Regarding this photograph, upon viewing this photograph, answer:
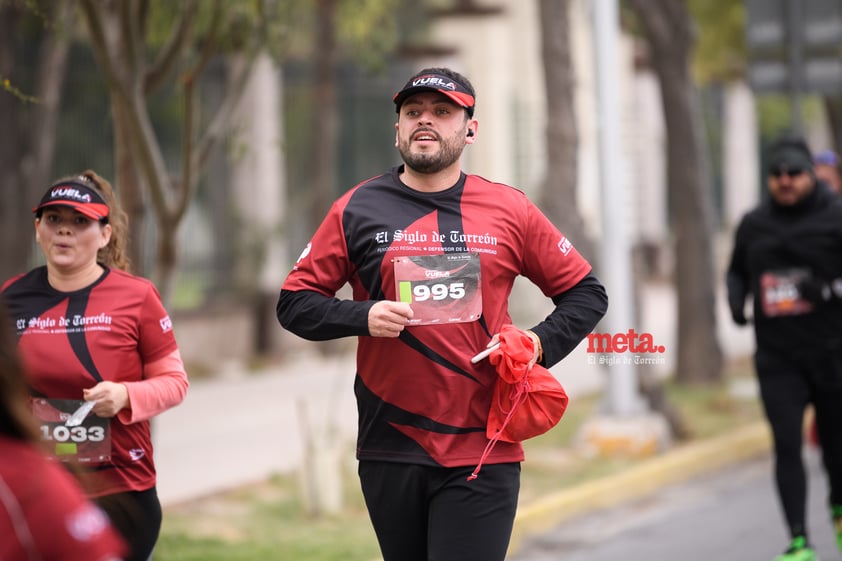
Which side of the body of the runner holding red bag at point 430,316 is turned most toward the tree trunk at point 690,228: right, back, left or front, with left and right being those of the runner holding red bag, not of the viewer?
back

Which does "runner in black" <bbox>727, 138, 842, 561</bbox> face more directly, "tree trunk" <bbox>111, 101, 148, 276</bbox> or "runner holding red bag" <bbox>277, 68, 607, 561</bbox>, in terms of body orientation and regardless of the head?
the runner holding red bag

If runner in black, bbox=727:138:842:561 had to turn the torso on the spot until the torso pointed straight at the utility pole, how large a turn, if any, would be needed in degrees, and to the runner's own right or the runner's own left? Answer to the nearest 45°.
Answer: approximately 135° to the runner's own right

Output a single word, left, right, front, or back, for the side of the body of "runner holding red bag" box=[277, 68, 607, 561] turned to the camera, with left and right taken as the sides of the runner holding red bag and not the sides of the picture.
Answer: front

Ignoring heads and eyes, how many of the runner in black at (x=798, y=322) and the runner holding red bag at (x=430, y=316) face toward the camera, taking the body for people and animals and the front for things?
2

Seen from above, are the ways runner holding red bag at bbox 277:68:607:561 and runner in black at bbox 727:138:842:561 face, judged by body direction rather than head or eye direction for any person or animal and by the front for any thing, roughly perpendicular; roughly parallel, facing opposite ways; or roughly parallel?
roughly parallel

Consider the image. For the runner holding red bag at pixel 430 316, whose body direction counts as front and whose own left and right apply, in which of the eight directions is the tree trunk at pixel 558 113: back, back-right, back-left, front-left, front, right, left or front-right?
back

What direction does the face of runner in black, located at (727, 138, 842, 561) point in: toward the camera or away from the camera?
toward the camera

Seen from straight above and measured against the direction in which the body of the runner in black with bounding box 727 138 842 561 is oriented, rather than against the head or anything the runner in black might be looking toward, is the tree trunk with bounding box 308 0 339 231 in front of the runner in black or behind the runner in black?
behind

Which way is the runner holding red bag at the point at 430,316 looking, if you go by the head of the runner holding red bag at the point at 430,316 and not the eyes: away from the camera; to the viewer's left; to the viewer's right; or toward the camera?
toward the camera

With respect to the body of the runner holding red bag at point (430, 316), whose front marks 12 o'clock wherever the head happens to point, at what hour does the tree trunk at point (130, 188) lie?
The tree trunk is roughly at 5 o'clock from the runner holding red bag.

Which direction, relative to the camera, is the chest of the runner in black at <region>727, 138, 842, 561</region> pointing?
toward the camera

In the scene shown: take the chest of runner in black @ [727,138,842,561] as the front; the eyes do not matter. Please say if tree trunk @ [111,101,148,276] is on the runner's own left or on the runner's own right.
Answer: on the runner's own right

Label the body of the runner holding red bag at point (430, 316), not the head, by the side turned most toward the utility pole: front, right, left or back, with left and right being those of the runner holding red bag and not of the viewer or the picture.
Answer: back
